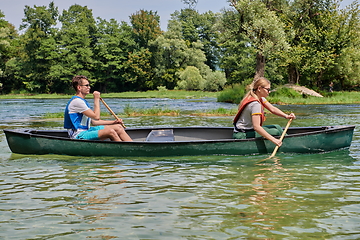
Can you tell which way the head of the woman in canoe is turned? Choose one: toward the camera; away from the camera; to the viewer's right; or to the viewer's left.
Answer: to the viewer's right

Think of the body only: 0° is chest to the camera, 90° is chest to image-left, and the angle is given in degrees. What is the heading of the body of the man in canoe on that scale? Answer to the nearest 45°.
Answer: approximately 270°

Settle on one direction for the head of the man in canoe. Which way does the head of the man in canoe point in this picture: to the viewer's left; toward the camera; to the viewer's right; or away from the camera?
to the viewer's right

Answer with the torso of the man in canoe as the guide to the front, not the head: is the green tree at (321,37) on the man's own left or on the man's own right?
on the man's own left

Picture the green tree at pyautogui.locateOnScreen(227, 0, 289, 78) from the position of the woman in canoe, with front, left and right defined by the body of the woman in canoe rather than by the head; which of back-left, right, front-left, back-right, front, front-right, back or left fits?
left

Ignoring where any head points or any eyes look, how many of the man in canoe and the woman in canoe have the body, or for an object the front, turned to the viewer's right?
2

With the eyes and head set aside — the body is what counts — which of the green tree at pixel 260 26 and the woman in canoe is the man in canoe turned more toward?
the woman in canoe

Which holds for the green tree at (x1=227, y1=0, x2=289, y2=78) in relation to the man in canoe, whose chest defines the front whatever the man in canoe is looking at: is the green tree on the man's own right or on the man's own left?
on the man's own left

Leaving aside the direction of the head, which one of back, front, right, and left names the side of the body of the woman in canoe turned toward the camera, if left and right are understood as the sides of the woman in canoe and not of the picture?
right

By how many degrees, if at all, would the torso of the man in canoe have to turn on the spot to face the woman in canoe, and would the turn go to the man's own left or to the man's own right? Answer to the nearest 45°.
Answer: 0° — they already face them

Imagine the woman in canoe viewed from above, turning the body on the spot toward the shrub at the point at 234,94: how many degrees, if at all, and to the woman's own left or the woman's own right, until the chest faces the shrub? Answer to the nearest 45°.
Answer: approximately 90° to the woman's own left

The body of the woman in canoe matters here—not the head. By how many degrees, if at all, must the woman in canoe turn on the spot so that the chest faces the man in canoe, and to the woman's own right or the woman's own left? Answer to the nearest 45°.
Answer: approximately 180°
